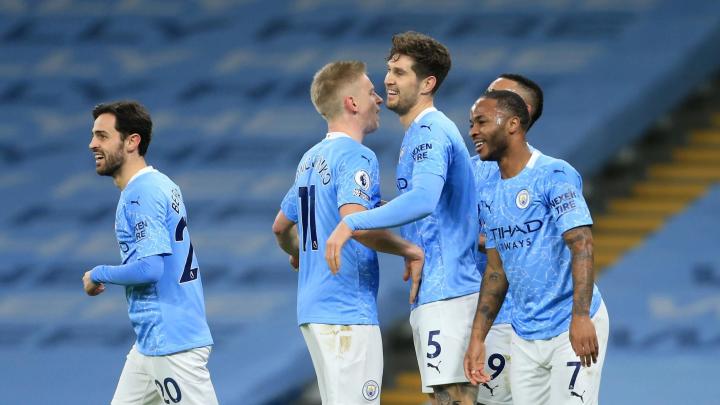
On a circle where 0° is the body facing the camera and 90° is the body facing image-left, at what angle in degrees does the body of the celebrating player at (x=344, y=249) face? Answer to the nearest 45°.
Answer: approximately 225°

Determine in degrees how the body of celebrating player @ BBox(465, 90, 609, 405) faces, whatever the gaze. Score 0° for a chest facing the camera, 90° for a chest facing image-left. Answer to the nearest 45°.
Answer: approximately 45°

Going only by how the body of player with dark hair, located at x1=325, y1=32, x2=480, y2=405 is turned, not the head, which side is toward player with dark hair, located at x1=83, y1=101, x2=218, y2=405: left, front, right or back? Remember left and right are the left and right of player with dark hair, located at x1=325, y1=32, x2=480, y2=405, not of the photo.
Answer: front

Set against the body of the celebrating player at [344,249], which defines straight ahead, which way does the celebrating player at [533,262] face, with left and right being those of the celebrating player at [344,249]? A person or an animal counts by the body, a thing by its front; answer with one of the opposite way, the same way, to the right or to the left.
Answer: the opposite way

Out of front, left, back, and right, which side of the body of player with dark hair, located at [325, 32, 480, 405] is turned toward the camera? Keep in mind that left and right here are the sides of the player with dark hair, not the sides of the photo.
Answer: left

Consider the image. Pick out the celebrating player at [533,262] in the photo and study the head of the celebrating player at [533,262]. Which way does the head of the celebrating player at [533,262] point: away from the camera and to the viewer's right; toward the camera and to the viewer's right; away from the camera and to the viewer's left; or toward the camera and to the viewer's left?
toward the camera and to the viewer's left
